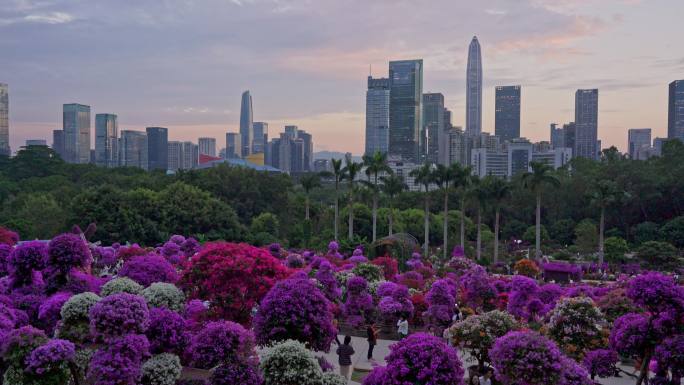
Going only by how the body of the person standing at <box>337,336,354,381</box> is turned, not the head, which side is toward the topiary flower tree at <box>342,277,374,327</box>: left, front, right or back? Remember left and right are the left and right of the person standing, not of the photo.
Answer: front

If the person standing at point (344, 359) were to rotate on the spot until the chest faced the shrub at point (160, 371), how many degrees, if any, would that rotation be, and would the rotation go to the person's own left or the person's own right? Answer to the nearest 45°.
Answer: approximately 135° to the person's own left

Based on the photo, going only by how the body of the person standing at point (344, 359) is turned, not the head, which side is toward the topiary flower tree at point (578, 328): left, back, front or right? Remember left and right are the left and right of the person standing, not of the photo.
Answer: right

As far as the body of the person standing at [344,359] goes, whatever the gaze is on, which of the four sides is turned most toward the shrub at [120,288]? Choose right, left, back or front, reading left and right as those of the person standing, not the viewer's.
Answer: left

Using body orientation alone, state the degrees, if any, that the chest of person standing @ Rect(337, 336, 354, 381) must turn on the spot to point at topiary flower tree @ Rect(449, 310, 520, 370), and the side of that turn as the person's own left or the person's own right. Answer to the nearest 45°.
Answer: approximately 135° to the person's own right

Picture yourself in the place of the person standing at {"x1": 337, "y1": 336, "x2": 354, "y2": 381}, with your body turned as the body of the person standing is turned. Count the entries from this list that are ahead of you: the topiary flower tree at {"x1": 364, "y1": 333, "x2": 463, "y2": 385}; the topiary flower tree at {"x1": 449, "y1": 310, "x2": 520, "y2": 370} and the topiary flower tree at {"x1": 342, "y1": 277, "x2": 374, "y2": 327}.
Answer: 1

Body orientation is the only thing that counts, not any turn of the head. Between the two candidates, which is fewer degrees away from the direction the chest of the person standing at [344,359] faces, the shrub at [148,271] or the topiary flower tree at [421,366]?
the shrub

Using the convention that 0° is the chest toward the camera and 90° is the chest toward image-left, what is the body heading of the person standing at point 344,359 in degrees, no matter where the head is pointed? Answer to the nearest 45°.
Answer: approximately 180°
